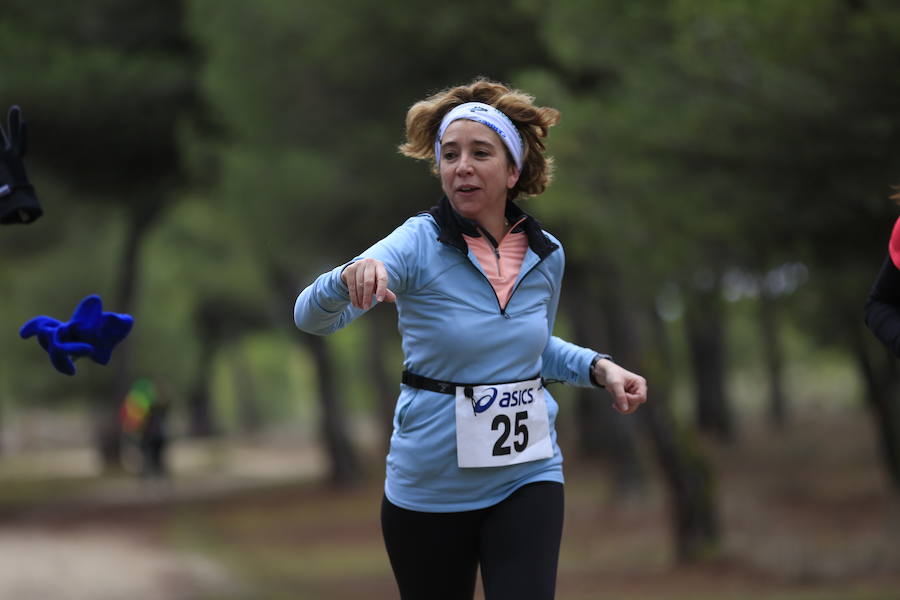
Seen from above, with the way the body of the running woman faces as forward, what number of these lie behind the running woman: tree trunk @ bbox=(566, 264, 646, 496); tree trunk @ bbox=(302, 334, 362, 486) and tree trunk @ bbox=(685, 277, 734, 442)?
3

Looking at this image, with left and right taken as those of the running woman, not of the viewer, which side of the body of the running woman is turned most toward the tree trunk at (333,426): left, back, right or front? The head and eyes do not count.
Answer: back

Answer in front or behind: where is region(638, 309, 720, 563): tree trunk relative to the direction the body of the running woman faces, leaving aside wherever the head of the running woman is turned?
behind

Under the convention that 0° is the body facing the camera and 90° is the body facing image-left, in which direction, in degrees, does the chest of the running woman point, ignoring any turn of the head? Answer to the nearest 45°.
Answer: approximately 0°

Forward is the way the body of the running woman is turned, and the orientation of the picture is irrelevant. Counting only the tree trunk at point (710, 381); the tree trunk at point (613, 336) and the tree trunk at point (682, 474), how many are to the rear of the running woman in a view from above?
3

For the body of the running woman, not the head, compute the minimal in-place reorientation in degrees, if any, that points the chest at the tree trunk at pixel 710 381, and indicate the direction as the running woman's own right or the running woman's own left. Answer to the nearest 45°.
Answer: approximately 180°

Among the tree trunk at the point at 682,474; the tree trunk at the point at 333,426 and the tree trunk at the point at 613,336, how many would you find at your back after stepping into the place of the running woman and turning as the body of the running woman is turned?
3

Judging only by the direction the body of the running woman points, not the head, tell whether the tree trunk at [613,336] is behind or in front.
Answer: behind

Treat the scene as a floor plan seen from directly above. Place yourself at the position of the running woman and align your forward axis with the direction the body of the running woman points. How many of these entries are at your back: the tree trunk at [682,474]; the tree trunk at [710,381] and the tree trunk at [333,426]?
3
